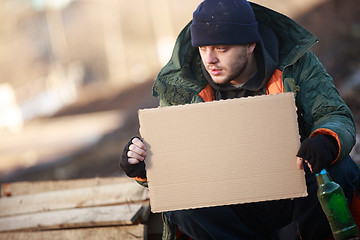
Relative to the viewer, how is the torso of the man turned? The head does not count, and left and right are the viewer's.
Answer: facing the viewer and to the left of the viewer

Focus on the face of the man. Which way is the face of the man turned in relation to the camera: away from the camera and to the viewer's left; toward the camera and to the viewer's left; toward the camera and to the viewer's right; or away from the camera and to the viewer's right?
toward the camera and to the viewer's left

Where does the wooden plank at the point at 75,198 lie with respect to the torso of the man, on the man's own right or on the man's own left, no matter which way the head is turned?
on the man's own right

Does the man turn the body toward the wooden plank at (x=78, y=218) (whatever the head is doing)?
no

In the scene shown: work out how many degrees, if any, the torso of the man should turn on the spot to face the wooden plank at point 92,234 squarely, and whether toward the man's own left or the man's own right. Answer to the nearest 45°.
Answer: approximately 45° to the man's own right

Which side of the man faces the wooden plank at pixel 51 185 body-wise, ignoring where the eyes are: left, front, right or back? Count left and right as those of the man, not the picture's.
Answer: right
